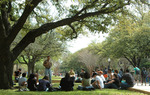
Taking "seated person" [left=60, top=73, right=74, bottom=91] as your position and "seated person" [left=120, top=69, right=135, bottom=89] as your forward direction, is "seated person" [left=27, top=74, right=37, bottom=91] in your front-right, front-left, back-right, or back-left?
back-left

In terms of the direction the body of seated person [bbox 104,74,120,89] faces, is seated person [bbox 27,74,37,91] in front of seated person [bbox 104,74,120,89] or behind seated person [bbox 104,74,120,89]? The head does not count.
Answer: in front
